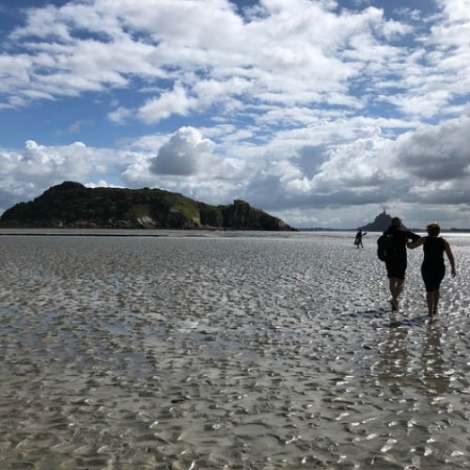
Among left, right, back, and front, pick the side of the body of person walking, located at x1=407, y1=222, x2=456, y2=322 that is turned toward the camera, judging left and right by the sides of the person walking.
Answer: back

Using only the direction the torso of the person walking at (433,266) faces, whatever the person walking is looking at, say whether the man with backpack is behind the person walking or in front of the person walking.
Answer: in front
